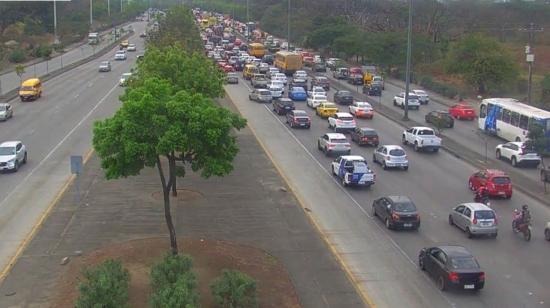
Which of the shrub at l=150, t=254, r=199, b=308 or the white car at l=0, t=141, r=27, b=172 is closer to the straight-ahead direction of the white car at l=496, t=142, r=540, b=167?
the white car

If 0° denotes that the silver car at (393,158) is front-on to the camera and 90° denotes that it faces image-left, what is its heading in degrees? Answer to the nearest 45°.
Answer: approximately 135°

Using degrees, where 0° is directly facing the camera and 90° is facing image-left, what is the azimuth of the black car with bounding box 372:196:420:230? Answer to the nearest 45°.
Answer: approximately 135°

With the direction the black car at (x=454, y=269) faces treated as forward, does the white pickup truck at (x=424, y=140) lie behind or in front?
in front

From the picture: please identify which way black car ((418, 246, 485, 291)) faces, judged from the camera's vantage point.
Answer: facing away from the viewer and to the left of the viewer

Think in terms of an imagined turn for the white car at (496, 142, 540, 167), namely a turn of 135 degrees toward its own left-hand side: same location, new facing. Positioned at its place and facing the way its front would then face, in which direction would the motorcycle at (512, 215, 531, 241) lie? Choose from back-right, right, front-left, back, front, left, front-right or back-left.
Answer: front
